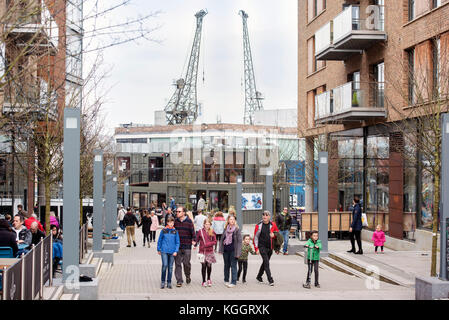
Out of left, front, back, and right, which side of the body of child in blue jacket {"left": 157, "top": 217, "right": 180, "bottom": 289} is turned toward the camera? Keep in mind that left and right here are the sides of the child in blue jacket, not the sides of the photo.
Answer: front

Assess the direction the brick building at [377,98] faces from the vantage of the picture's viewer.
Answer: facing the viewer and to the left of the viewer

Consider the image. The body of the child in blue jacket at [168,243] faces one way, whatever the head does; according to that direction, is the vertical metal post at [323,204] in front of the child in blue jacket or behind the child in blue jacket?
behind

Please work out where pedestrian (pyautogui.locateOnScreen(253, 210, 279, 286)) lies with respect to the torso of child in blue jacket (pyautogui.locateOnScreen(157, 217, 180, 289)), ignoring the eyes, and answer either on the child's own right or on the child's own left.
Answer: on the child's own left

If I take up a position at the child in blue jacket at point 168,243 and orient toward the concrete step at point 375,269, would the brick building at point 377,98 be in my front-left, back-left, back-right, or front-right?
front-left

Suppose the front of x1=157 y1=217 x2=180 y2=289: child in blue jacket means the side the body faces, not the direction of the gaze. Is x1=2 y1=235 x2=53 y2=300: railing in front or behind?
in front

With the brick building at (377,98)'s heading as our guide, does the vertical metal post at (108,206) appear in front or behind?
in front

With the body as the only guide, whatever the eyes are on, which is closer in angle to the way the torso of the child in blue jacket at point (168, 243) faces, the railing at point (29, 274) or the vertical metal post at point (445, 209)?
the railing

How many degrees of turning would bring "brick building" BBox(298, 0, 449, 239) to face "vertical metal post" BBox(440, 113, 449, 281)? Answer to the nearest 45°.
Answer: approximately 45° to its left

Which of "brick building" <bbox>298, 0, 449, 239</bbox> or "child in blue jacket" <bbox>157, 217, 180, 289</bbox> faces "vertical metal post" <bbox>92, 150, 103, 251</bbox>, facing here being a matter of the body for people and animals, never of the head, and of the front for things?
the brick building

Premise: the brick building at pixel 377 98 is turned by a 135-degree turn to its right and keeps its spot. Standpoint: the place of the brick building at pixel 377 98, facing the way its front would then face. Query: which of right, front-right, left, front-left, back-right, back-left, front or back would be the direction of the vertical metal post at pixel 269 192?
left

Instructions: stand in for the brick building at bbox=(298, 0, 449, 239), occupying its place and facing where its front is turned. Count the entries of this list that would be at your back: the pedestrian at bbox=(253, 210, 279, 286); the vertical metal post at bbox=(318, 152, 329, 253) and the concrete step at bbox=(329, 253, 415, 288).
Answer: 0

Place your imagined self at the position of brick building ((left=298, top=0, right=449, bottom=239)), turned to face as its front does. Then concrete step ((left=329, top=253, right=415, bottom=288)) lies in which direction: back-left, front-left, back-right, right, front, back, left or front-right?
front-left

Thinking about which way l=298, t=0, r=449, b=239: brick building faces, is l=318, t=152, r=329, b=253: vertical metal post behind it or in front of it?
in front

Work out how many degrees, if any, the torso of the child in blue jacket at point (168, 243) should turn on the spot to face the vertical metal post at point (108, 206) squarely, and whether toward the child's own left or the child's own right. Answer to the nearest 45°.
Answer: approximately 180°
